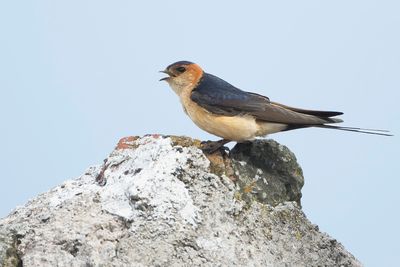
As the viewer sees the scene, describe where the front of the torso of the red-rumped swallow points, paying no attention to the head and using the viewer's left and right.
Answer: facing to the left of the viewer
